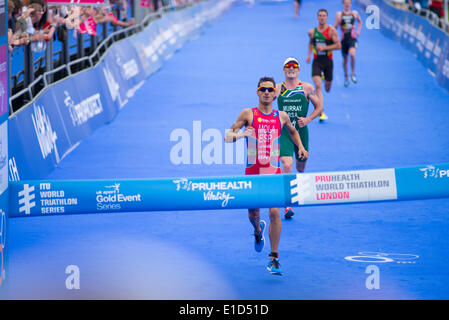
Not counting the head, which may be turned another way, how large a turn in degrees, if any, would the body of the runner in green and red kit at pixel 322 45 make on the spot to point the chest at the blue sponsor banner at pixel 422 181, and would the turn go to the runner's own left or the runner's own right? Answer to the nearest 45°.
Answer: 0° — they already face it

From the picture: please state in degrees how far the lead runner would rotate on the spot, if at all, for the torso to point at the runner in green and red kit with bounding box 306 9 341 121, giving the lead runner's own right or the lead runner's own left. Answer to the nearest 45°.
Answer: approximately 180°

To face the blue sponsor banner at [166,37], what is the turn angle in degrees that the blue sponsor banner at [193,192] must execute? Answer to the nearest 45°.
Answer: approximately 180°

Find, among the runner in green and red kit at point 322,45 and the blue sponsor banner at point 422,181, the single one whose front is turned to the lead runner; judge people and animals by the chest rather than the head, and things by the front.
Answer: the runner in green and red kit

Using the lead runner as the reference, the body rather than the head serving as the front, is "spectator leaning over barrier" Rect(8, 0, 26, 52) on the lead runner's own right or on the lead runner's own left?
on the lead runner's own right

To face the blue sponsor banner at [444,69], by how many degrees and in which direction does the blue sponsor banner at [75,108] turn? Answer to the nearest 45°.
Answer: approximately 90° to its left

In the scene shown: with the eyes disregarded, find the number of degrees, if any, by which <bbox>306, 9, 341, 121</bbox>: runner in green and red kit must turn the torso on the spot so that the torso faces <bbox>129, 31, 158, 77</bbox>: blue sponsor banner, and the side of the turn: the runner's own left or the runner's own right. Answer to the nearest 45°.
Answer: approximately 135° to the runner's own right

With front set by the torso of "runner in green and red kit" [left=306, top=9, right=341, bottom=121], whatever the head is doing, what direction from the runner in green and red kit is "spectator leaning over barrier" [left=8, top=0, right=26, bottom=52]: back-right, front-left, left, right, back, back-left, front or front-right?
front-right

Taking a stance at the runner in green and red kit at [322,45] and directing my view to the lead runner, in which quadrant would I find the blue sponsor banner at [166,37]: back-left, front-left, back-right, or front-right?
back-right

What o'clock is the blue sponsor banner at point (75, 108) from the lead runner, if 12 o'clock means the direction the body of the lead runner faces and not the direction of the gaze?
The blue sponsor banner is roughly at 5 o'clock from the lead runner.

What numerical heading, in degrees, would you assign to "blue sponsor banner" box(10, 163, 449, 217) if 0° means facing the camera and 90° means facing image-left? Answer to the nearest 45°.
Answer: approximately 0°

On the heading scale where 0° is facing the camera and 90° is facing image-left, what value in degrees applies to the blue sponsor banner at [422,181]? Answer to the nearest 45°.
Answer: approximately 0°
